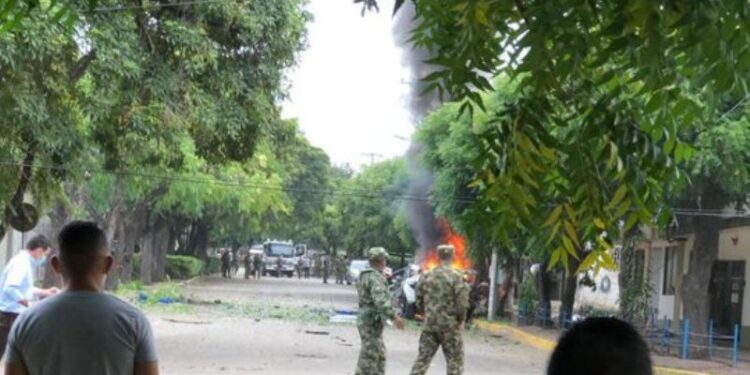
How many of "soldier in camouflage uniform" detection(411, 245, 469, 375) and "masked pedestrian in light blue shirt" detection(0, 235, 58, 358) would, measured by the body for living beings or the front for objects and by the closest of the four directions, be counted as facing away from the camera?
1

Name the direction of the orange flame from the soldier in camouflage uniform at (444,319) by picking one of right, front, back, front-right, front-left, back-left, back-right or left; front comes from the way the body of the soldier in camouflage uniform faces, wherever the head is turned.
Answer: front

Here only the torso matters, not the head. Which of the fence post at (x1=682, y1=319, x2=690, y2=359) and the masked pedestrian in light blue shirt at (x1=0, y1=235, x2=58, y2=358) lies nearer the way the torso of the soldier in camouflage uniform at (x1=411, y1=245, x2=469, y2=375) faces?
the fence post

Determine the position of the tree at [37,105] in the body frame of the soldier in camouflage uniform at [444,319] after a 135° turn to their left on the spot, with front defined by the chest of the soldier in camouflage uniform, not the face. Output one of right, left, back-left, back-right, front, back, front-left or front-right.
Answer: front-right

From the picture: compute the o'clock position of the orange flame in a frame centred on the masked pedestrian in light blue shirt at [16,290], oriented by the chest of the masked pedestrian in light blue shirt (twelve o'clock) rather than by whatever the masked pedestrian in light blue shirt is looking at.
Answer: The orange flame is roughly at 10 o'clock from the masked pedestrian in light blue shirt.

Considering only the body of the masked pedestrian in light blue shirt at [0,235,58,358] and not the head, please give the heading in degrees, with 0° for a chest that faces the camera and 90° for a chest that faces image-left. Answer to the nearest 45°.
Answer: approximately 270°

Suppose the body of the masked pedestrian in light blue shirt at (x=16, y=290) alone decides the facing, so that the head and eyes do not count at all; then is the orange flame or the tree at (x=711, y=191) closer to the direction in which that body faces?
the tree

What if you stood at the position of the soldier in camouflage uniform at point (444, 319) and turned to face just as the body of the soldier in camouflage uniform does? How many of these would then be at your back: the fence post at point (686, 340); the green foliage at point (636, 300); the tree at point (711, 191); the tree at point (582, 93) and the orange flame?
1

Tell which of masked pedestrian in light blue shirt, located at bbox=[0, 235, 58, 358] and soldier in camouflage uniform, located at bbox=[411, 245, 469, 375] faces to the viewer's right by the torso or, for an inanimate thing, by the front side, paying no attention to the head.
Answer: the masked pedestrian in light blue shirt

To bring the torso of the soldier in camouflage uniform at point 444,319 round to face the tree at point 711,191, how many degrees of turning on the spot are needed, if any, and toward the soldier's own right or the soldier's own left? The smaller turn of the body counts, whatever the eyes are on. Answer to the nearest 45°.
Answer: approximately 45° to the soldier's own right

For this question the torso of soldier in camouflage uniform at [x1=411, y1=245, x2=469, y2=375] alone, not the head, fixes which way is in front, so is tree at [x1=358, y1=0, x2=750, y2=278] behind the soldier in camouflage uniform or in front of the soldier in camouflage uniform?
behind

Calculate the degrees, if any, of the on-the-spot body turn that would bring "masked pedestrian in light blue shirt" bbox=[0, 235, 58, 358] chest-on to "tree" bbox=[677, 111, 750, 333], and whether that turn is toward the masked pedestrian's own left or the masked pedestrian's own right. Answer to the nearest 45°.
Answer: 0° — they already face it

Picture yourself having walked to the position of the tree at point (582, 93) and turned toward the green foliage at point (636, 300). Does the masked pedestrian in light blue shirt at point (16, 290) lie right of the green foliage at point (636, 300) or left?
left

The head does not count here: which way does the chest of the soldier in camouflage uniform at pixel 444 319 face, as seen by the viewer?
away from the camera

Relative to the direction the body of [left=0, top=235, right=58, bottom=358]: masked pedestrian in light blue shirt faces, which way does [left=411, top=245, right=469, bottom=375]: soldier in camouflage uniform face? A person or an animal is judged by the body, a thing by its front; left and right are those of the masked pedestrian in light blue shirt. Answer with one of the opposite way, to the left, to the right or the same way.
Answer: to the left
